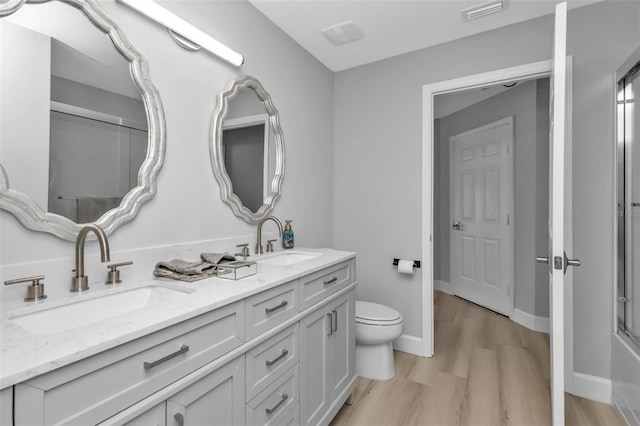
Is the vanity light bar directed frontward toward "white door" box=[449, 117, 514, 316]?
no

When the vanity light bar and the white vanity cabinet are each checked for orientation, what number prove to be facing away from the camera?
0

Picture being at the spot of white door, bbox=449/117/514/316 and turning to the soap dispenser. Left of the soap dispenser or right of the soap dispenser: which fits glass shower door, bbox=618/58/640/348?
left

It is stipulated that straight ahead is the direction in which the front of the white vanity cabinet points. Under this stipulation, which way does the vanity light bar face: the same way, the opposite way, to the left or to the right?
the same way

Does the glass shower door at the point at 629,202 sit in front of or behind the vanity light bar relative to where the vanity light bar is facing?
in front

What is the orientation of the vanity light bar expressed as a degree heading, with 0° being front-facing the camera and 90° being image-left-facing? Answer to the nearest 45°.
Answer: approximately 315°
